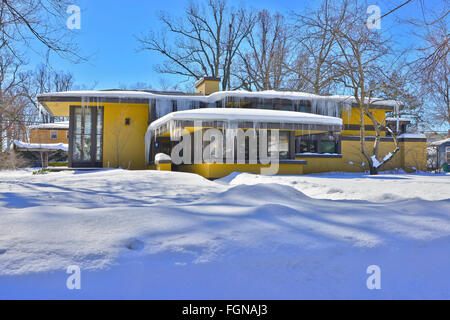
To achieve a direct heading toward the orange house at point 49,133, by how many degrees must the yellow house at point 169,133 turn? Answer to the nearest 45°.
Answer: approximately 135° to its right

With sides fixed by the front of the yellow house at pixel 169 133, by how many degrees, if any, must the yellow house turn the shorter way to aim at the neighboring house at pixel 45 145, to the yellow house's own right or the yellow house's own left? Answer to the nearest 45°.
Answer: approximately 135° to the yellow house's own right

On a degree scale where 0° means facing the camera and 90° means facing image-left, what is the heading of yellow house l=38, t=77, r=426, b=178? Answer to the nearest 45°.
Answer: approximately 0°
